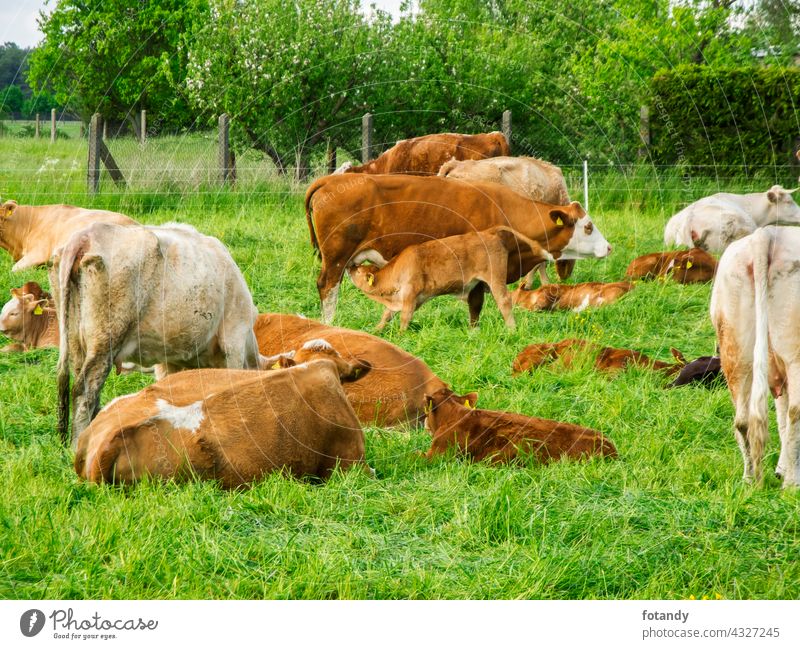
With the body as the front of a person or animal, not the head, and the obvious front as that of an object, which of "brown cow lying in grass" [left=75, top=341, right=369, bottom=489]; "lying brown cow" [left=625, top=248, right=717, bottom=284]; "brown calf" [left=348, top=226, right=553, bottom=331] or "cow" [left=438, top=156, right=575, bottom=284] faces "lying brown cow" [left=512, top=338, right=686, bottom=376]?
the brown cow lying in grass

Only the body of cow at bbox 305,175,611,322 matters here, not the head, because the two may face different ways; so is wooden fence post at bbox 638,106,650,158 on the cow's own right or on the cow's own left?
on the cow's own left

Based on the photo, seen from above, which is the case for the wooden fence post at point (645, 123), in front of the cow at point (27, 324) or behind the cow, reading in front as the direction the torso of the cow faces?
behind

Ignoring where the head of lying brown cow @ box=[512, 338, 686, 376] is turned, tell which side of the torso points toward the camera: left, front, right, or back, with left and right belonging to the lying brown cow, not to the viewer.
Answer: right

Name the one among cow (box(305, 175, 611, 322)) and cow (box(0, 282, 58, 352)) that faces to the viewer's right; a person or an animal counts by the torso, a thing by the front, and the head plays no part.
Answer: cow (box(305, 175, 611, 322))

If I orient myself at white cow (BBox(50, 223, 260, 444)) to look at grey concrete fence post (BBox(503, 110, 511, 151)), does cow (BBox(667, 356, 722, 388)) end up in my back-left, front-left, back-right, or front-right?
front-right

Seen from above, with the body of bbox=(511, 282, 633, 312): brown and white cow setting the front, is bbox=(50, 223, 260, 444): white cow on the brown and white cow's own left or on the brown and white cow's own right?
on the brown and white cow's own left

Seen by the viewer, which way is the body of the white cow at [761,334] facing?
away from the camera

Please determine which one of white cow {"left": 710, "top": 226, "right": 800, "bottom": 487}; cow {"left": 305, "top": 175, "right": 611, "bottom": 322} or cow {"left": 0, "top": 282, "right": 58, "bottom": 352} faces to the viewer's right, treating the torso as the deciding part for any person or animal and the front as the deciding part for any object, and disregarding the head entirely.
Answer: cow {"left": 305, "top": 175, "right": 611, "bottom": 322}

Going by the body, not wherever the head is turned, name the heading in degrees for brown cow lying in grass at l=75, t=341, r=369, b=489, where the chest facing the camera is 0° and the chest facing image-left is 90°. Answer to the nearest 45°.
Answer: approximately 225°

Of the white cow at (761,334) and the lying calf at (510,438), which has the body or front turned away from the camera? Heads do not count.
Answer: the white cow

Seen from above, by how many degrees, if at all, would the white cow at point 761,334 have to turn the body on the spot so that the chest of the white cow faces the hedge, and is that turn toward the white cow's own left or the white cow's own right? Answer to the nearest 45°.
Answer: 0° — it already faces it

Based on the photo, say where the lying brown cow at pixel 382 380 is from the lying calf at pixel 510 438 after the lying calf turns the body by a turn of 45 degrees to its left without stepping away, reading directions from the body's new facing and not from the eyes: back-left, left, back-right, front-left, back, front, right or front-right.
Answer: right

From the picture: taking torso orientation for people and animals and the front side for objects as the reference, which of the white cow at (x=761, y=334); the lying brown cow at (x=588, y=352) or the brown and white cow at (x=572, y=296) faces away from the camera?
the white cow
